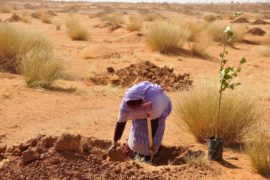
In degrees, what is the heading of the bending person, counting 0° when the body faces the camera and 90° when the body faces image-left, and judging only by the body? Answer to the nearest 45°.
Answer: approximately 45°

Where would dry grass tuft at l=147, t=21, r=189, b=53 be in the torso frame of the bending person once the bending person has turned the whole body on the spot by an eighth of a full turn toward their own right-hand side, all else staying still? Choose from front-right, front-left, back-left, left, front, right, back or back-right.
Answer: right

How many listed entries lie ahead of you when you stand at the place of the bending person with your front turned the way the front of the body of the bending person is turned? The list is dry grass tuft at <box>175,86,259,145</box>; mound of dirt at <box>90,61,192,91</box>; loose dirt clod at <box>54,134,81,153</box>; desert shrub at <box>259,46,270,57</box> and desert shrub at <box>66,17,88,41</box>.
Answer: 1

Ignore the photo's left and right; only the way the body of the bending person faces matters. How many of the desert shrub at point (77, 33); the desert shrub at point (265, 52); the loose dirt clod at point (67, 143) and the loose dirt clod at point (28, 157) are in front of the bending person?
2

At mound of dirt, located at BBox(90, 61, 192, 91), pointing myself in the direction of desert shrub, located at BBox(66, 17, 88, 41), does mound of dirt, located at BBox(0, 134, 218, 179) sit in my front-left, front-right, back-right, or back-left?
back-left

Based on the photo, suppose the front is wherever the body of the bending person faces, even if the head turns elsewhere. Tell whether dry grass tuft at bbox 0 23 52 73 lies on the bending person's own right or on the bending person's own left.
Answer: on the bending person's own right

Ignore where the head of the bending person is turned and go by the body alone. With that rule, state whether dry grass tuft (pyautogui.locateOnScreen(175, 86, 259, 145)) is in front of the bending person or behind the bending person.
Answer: behind

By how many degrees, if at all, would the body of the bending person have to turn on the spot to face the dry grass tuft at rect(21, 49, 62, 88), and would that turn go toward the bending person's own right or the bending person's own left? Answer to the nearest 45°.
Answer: approximately 90° to the bending person's own right

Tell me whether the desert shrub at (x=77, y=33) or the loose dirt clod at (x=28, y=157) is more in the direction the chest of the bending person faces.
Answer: the loose dirt clod

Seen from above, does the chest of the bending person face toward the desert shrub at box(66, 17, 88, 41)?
no

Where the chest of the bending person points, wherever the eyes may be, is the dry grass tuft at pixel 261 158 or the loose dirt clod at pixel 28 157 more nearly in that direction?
the loose dirt clod

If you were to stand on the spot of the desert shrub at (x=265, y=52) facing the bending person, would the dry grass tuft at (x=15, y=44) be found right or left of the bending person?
right

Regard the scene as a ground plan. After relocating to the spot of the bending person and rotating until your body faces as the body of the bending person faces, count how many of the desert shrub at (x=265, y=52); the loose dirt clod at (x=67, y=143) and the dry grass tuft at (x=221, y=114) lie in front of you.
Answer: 1

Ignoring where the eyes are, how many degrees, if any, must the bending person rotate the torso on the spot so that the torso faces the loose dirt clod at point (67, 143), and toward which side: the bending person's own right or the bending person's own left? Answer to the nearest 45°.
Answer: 0° — they already face it

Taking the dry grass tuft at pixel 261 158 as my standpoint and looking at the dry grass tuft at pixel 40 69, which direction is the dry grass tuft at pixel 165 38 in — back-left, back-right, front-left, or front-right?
front-right

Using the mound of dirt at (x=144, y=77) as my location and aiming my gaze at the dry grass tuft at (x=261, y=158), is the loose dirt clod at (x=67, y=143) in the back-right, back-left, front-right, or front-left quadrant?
front-right

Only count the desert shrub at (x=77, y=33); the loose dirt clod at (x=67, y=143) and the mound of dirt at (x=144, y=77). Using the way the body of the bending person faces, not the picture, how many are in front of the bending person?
1

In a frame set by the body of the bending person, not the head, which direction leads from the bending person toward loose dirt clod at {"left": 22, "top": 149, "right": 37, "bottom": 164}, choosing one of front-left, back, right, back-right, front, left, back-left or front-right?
front

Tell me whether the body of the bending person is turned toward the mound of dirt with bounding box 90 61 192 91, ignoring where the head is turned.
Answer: no

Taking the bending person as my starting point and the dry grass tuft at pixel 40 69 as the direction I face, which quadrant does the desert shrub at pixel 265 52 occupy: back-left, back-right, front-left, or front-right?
front-right
